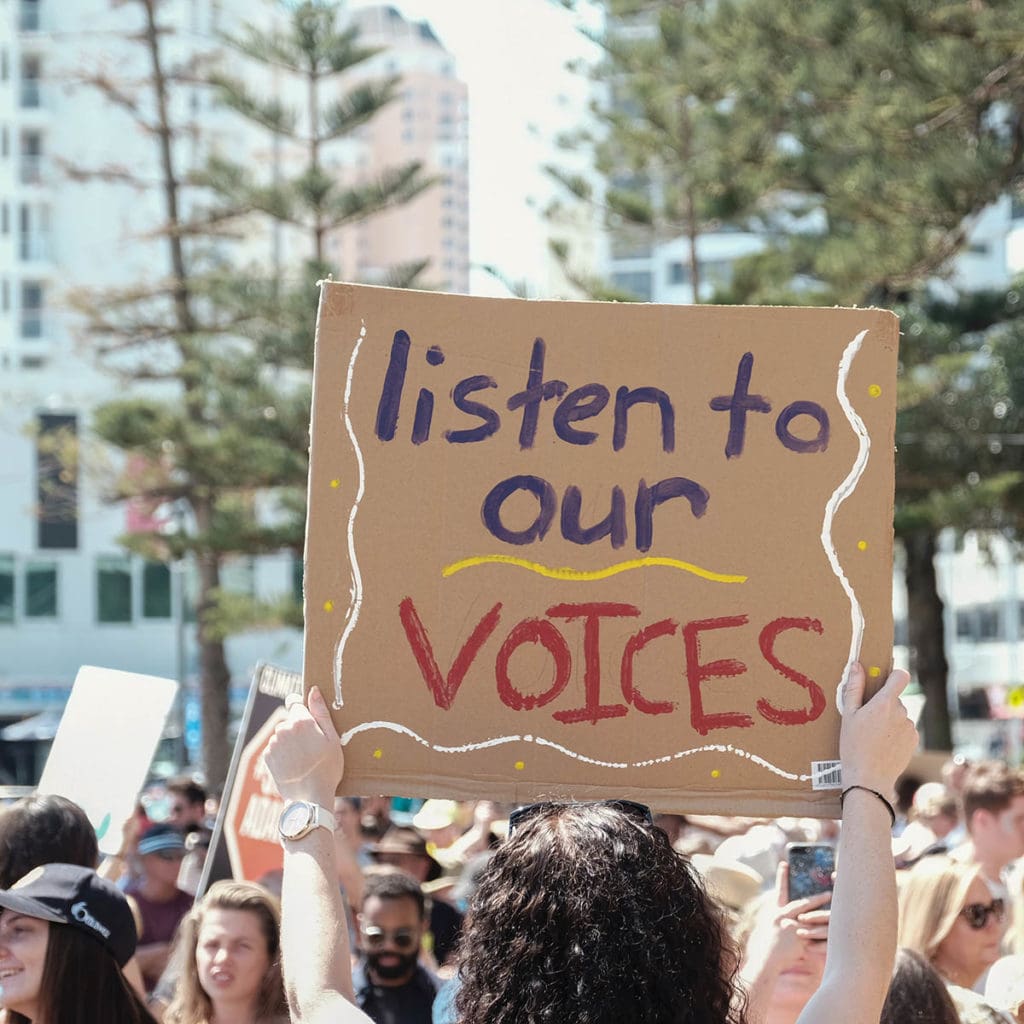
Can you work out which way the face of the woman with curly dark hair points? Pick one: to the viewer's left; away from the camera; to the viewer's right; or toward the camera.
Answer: away from the camera

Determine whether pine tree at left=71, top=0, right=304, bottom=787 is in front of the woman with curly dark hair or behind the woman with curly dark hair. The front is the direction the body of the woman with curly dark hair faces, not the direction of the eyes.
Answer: in front

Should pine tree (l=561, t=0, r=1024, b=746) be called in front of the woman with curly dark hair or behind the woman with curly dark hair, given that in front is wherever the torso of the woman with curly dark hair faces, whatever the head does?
in front

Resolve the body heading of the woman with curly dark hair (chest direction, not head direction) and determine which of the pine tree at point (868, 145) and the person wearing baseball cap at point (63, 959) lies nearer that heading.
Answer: the pine tree

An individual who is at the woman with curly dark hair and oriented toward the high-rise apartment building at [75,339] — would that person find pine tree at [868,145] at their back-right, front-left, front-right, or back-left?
front-right

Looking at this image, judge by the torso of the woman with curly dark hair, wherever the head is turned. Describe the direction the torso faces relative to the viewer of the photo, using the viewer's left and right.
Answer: facing away from the viewer

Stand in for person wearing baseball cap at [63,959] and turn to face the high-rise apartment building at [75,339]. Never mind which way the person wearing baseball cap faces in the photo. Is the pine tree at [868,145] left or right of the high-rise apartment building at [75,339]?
right

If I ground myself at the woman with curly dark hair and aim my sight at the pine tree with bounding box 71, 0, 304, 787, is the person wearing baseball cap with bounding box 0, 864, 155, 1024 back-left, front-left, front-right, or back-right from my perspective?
front-left
